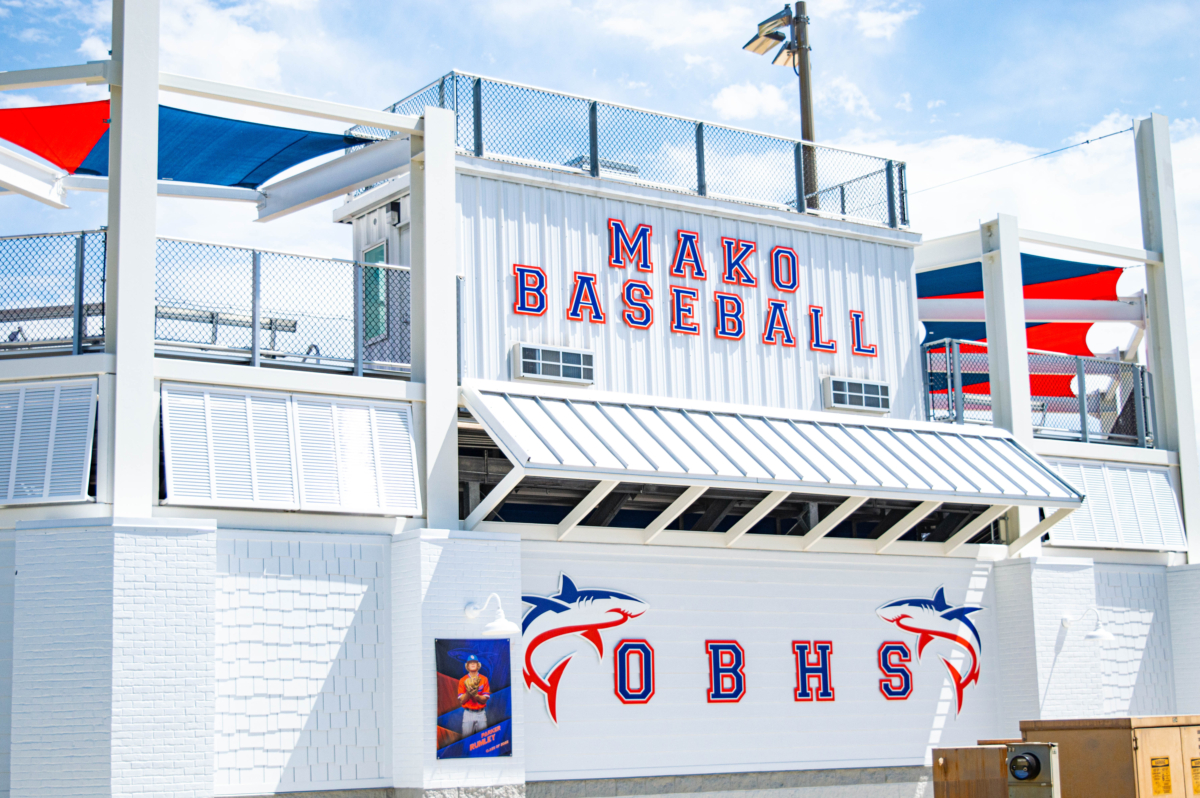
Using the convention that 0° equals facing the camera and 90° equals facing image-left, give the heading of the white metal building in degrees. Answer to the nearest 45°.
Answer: approximately 315°

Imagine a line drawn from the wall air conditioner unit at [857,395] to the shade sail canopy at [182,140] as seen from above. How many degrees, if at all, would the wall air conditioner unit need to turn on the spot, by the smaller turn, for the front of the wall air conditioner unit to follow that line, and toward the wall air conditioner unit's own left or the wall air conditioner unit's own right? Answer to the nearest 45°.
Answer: approximately 90° to the wall air conditioner unit's own right

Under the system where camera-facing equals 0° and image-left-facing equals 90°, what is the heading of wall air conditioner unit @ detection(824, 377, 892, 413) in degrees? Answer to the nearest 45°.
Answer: approximately 315°

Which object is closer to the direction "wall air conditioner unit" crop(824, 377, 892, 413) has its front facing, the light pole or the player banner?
the player banner

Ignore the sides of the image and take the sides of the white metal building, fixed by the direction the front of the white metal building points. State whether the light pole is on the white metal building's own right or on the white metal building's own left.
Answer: on the white metal building's own left

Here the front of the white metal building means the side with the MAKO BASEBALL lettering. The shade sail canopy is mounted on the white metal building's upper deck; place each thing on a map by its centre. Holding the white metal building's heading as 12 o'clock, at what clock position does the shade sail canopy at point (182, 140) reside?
The shade sail canopy is roughly at 4 o'clock from the white metal building.

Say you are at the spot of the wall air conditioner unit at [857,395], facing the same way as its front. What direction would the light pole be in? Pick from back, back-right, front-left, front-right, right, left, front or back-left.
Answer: back-left
